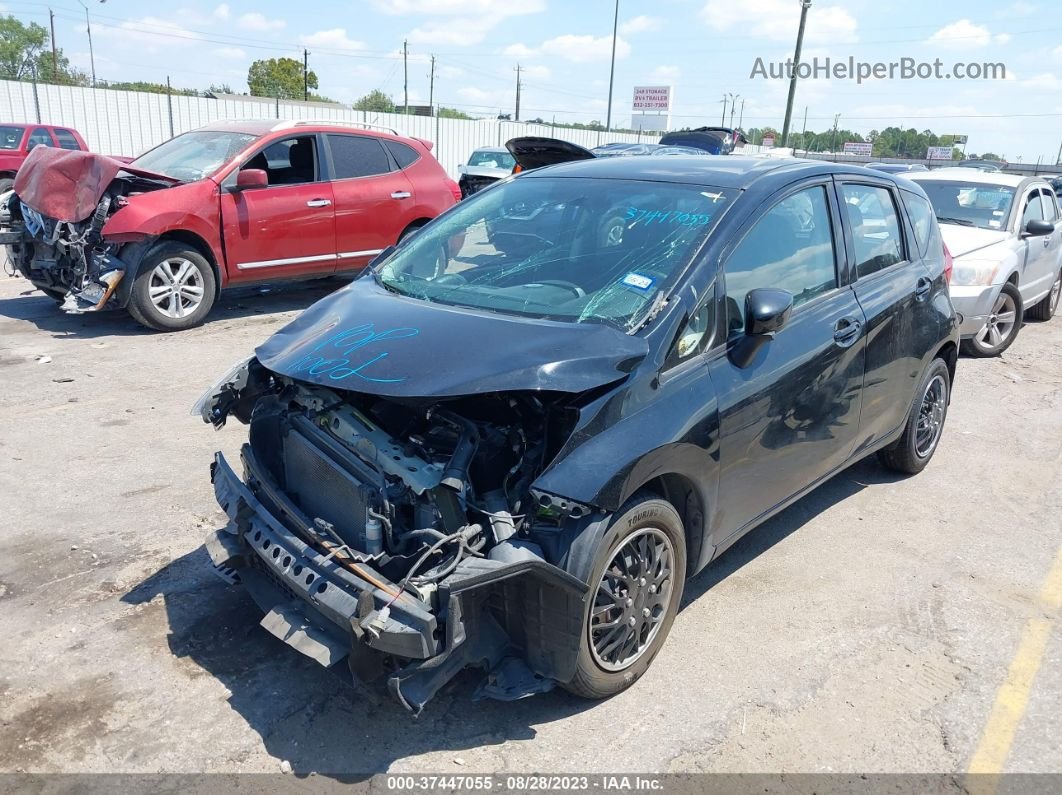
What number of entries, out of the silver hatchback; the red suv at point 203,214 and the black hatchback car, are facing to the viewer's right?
0

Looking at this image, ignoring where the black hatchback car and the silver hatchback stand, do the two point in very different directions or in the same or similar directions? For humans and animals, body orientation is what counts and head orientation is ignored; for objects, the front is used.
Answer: same or similar directions

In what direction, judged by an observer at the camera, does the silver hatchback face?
facing the viewer and to the left of the viewer

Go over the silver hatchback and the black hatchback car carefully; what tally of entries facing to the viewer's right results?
0

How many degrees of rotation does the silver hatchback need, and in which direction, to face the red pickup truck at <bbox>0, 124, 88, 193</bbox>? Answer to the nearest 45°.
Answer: approximately 45° to its right

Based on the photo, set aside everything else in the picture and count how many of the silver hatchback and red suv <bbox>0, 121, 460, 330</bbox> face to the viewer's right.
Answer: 0

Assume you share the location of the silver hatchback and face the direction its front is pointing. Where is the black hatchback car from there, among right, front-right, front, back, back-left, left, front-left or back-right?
front-left

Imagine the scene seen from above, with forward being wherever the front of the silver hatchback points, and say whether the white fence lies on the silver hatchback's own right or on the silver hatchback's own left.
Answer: on the silver hatchback's own right

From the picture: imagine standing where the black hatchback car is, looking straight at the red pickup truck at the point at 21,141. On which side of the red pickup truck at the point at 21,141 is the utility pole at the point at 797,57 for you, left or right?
right

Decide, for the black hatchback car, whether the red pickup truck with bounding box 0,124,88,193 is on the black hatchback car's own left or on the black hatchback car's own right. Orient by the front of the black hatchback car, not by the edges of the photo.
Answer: on the black hatchback car's own right

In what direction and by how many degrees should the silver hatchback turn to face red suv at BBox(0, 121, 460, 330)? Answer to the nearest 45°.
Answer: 0° — it already faces it

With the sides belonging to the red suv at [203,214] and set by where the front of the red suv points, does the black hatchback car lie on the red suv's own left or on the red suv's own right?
on the red suv's own left

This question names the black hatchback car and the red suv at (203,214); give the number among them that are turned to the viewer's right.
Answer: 0

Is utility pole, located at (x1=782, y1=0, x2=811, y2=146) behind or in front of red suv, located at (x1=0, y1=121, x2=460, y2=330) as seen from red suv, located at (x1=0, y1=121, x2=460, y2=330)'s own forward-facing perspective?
behind

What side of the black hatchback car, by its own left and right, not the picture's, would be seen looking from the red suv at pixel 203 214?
right
